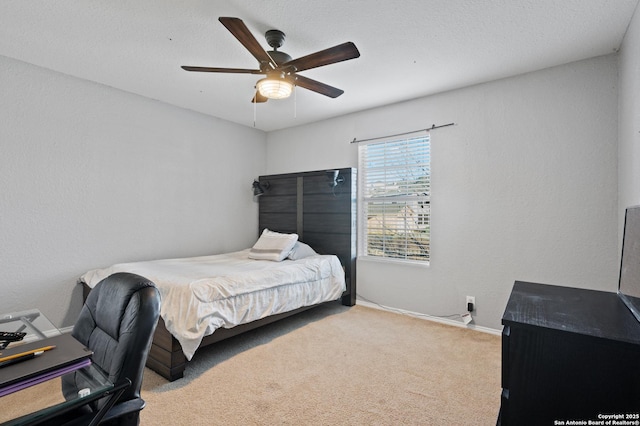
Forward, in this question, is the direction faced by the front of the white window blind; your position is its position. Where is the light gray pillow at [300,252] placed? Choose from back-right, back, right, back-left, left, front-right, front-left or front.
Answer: front-right

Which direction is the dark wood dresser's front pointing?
to the viewer's left

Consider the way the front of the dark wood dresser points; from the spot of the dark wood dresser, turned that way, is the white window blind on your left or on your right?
on your right

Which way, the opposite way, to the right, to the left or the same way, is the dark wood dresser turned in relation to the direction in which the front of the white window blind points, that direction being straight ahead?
to the right

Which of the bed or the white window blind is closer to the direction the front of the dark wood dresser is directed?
the bed
